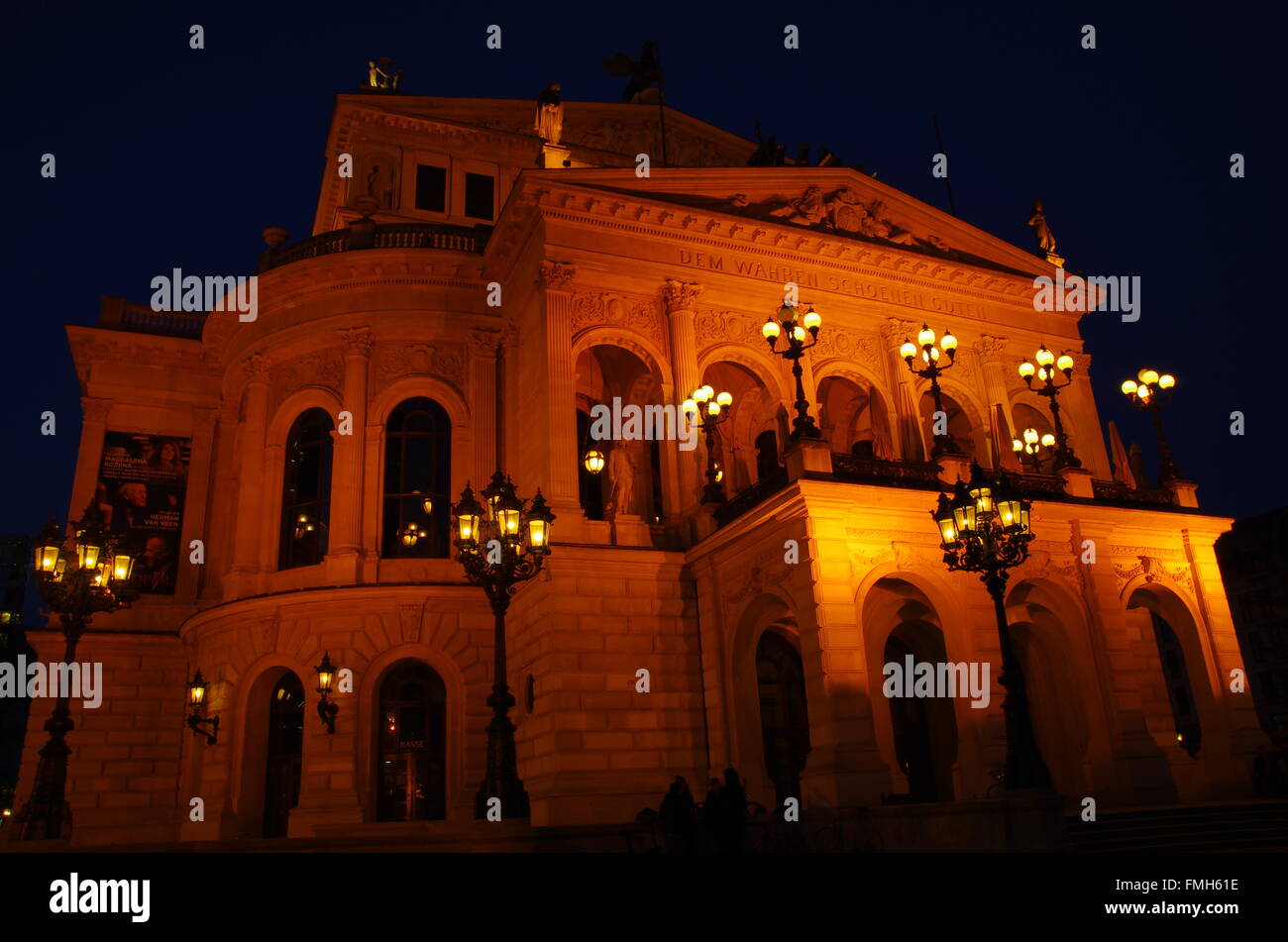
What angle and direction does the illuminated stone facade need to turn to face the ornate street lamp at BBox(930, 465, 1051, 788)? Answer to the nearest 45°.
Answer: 0° — it already faces it

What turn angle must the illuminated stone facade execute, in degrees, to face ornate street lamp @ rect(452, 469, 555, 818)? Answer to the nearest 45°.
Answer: approximately 45° to its right

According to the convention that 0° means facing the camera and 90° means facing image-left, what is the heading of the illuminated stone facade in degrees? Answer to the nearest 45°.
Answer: approximately 315°

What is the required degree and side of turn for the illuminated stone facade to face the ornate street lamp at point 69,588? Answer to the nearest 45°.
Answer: approximately 90° to its right

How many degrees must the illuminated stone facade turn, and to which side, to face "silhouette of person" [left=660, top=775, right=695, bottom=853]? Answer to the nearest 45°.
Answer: approximately 45° to its right
